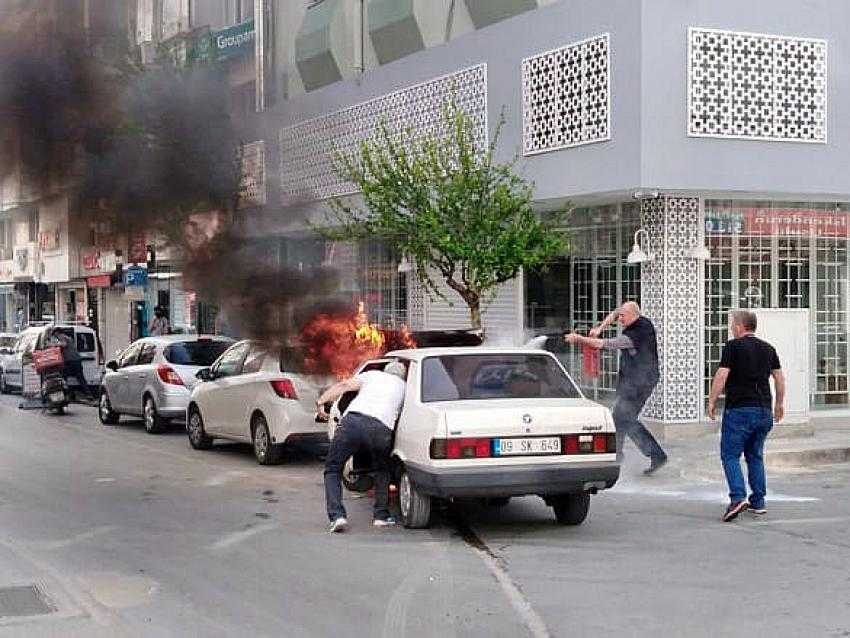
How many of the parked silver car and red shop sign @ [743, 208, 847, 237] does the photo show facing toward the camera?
1

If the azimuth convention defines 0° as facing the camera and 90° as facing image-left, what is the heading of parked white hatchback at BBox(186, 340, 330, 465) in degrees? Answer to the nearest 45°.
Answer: approximately 135°

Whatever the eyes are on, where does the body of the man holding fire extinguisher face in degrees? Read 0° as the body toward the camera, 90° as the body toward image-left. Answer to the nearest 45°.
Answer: approximately 90°

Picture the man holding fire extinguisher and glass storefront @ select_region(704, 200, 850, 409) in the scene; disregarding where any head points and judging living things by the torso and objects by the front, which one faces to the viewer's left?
the man holding fire extinguisher

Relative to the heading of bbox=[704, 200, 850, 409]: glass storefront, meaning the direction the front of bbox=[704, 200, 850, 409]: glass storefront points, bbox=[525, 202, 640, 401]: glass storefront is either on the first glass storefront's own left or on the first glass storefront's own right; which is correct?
on the first glass storefront's own right

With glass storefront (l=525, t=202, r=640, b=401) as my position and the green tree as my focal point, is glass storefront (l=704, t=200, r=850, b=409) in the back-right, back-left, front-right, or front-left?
back-left

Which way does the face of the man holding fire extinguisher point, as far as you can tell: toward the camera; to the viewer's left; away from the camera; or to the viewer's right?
to the viewer's left

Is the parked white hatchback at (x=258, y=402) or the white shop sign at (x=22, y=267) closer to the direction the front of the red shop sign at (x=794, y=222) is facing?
the parked white hatchback

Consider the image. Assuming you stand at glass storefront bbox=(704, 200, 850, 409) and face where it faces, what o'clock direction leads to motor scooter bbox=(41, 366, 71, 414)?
The motor scooter is roughly at 3 o'clock from the glass storefront.

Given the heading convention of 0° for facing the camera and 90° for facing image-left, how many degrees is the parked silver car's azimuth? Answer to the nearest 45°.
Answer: approximately 135°
